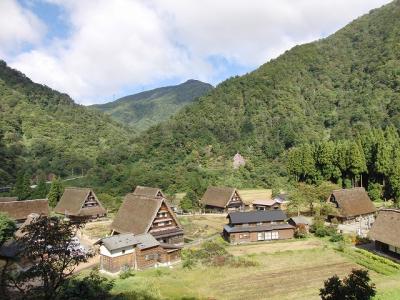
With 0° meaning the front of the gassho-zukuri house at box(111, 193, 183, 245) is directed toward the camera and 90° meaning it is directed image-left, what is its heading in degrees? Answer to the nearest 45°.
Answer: approximately 315°

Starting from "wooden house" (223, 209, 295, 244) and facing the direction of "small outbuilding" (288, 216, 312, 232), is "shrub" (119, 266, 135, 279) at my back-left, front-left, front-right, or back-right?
back-right

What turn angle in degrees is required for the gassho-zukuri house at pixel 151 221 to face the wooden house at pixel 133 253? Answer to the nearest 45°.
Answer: approximately 45° to its right

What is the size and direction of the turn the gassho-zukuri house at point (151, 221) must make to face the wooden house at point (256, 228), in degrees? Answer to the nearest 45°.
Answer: approximately 45° to its left

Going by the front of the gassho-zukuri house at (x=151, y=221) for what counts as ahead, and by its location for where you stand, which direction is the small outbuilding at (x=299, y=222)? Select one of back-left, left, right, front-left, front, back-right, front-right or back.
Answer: front-left

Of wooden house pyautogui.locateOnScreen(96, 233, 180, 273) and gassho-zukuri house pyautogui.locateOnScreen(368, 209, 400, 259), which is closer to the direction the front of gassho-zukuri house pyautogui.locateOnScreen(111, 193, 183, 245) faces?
the gassho-zukuri house

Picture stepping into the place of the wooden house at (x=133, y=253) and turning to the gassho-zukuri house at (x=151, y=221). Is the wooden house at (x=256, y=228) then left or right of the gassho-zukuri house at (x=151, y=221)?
right

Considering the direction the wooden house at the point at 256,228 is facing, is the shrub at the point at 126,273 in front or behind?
in front

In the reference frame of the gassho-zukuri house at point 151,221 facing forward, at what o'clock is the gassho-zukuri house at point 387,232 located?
the gassho-zukuri house at point 387,232 is roughly at 11 o'clock from the gassho-zukuri house at point 151,221.

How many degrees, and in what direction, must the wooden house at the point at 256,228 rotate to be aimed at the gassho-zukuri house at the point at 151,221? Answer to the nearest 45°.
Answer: approximately 45° to its right
